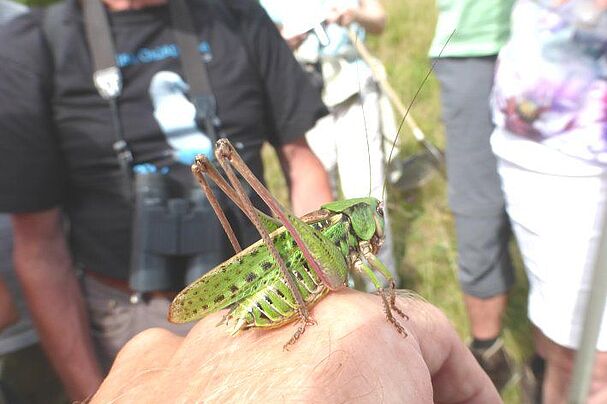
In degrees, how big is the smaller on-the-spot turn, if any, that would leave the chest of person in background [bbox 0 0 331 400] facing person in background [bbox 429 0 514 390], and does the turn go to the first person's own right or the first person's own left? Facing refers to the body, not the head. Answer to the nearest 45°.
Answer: approximately 90° to the first person's own left

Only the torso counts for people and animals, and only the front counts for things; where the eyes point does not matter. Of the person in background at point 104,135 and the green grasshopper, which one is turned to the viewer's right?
the green grasshopper

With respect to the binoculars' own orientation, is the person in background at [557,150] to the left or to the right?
on its left

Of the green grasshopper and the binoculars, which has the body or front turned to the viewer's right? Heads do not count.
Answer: the green grasshopper

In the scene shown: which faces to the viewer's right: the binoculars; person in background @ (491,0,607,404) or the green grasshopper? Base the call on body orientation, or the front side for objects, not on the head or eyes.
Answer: the green grasshopper

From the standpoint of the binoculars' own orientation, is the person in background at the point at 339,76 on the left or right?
on its left

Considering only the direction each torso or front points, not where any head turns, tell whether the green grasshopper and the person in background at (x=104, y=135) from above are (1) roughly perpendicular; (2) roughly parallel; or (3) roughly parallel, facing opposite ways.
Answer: roughly perpendicular

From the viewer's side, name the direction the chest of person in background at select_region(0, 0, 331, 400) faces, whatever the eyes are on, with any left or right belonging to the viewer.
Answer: facing the viewer

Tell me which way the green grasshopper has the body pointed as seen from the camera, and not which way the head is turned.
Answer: to the viewer's right

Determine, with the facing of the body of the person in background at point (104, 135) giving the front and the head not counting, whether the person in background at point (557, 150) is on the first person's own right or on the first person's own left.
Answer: on the first person's own left
